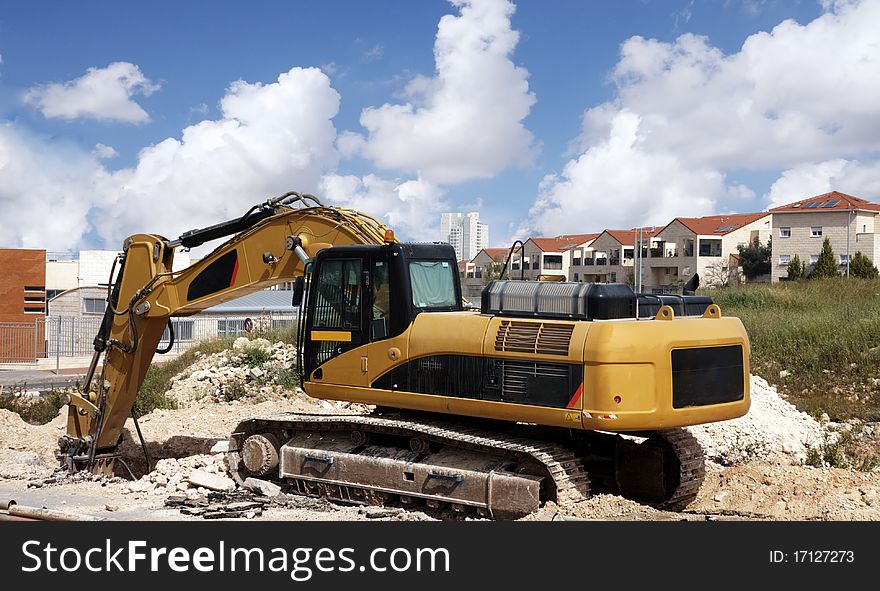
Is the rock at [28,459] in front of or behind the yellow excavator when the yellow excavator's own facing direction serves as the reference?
in front

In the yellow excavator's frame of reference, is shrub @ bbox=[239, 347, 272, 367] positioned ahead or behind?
ahead

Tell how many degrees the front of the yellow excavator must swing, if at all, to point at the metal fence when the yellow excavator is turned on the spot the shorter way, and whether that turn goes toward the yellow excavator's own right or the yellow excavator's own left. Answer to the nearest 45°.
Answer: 0° — it already faces it

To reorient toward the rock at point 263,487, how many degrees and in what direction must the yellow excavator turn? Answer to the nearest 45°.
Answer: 0° — it already faces it

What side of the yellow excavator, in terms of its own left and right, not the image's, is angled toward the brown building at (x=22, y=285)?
front

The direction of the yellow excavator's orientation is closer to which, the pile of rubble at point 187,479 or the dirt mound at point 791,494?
the pile of rubble

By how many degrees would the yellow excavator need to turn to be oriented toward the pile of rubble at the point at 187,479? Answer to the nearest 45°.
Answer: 0° — it already faces it

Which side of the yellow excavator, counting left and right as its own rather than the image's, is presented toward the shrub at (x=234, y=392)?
front

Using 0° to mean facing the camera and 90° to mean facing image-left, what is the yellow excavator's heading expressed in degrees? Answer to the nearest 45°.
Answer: approximately 135°

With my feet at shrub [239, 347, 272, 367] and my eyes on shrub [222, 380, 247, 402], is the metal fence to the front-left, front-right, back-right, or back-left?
back-right
